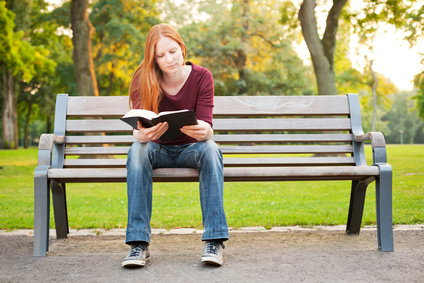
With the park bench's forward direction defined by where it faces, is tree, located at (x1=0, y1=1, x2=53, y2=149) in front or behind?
behind

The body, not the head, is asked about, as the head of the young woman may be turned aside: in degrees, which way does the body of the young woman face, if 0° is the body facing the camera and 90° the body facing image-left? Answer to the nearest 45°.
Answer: approximately 0°

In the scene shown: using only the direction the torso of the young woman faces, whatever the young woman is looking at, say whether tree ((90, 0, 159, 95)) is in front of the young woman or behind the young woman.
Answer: behind

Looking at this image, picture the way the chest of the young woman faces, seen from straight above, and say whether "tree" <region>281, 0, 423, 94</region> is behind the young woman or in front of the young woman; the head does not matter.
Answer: behind
